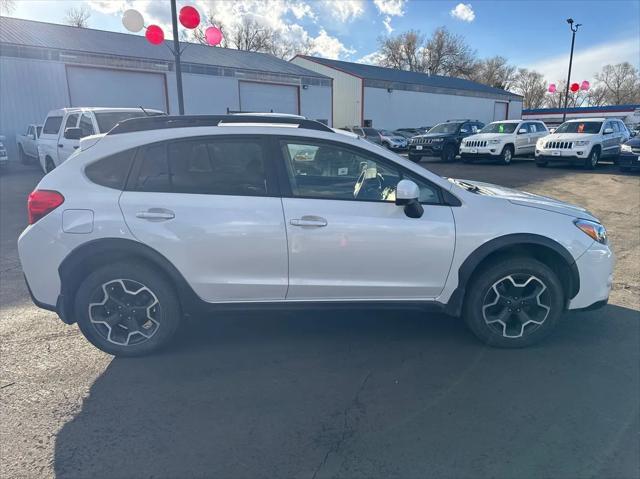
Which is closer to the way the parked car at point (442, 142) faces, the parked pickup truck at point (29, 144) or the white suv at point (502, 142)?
the parked pickup truck

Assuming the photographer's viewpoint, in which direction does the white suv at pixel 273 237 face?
facing to the right of the viewer

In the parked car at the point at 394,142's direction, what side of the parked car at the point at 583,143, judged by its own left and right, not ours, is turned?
right

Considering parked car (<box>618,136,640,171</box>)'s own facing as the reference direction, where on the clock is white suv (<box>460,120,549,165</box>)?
The white suv is roughly at 2 o'clock from the parked car.

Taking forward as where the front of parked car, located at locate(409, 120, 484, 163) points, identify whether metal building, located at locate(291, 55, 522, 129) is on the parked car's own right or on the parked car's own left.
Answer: on the parked car's own right

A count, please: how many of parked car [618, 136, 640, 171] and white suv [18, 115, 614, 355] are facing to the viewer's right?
1
